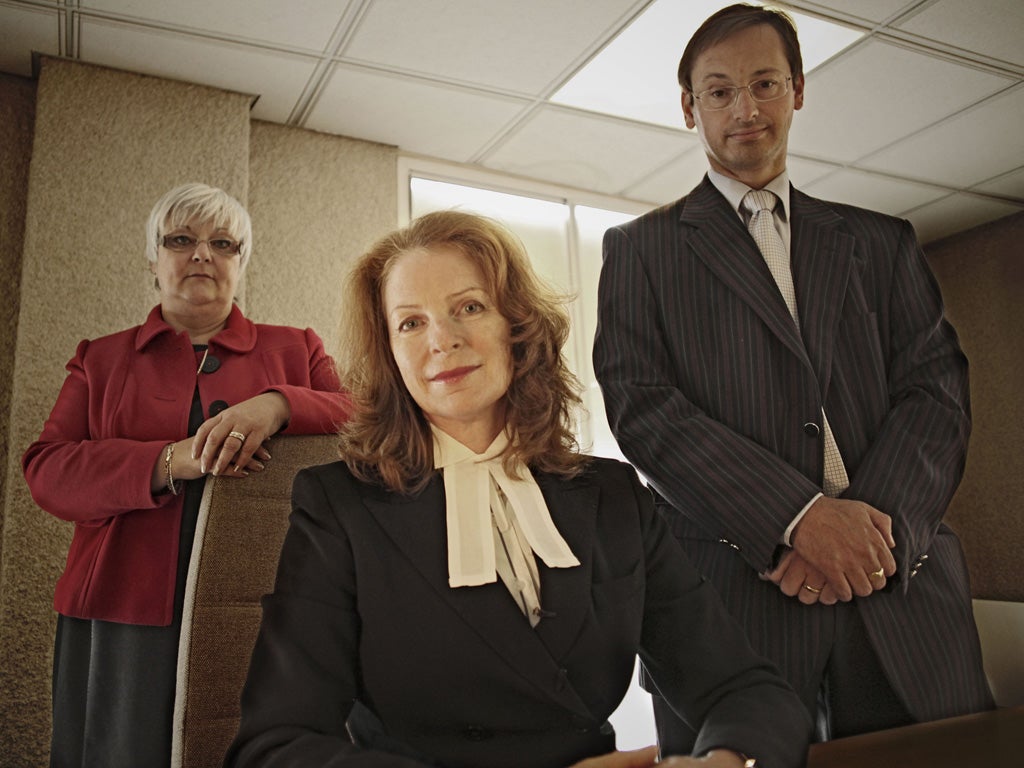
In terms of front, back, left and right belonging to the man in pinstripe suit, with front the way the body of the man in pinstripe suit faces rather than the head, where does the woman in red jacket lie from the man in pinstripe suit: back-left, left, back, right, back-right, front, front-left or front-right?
right

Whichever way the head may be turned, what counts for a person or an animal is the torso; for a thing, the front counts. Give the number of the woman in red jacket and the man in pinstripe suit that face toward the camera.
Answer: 2

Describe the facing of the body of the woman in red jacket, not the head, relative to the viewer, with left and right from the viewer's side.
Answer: facing the viewer

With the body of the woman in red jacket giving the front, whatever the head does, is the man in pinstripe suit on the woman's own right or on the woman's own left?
on the woman's own left

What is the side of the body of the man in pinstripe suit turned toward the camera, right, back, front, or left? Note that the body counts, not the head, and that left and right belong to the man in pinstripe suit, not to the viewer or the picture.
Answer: front
